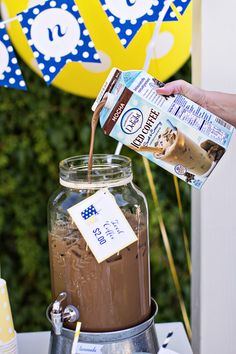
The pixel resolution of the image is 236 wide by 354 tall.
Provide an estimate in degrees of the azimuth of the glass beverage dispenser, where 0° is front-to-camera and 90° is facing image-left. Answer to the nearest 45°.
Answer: approximately 45°

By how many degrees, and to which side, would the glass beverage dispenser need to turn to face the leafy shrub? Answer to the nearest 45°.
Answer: approximately 135° to its right
